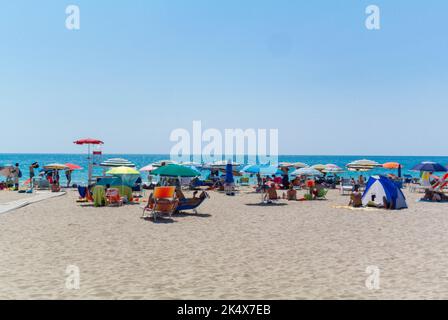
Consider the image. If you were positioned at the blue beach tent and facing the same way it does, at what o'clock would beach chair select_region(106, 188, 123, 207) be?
The beach chair is roughly at 1 o'clock from the blue beach tent.

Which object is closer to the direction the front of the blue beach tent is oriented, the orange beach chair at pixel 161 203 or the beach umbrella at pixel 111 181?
the orange beach chair

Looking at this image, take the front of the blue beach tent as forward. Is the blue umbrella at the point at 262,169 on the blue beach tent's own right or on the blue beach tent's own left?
on the blue beach tent's own right

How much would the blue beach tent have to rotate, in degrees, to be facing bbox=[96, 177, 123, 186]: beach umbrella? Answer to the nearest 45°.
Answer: approximately 45° to its right
